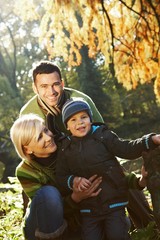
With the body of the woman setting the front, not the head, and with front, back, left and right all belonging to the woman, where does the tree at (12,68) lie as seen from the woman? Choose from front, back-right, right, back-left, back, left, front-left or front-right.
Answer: back-left

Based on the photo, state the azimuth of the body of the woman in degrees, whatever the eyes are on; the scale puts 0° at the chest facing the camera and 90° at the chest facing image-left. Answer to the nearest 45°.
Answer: approximately 315°

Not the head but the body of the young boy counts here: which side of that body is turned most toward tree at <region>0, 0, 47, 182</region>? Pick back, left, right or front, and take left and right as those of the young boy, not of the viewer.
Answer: back

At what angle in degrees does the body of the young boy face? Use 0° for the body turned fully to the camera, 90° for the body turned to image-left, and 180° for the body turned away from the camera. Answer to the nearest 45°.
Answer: approximately 0°

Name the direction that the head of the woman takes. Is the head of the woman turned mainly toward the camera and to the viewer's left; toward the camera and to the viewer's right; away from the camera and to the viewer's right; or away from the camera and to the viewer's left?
toward the camera and to the viewer's right

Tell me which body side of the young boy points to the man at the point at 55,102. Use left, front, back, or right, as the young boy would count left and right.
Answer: back
